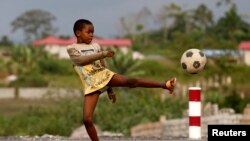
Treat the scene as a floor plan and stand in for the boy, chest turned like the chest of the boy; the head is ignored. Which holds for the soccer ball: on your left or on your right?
on your left

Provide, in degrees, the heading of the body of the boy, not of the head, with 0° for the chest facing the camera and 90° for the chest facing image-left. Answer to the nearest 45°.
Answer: approximately 315°
